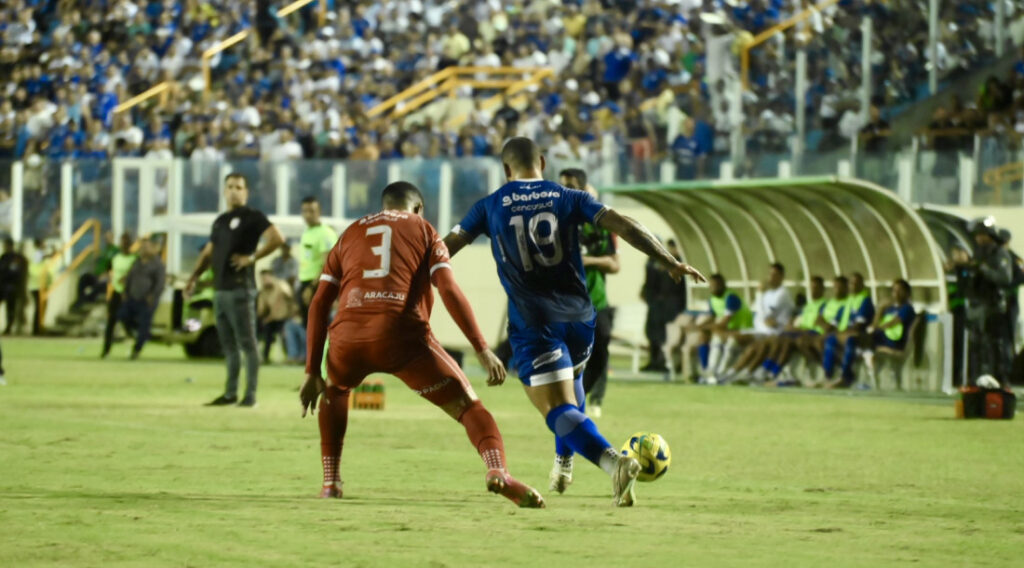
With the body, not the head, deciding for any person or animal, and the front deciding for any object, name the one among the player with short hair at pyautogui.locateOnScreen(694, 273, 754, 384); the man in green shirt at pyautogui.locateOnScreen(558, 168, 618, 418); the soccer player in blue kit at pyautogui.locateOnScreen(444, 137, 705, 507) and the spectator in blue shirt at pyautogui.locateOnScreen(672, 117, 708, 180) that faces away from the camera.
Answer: the soccer player in blue kit

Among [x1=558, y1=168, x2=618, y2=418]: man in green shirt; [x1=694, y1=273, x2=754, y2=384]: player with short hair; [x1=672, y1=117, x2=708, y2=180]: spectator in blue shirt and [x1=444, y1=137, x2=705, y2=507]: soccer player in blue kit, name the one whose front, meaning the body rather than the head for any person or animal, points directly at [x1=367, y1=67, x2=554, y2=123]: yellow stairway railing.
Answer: the soccer player in blue kit

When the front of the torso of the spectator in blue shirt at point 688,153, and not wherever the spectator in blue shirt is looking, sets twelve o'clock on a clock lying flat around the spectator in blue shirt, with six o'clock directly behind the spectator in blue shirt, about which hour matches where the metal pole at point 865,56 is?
The metal pole is roughly at 9 o'clock from the spectator in blue shirt.

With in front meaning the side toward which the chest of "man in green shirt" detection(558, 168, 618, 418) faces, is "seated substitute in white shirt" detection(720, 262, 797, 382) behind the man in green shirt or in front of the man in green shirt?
behind

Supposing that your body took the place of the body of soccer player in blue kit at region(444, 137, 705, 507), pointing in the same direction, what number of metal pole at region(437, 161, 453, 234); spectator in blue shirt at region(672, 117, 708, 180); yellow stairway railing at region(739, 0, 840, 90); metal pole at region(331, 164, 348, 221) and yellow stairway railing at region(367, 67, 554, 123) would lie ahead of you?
5

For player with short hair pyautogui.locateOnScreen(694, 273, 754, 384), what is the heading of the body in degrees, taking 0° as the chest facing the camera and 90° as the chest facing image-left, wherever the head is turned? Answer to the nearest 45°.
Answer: approximately 45°

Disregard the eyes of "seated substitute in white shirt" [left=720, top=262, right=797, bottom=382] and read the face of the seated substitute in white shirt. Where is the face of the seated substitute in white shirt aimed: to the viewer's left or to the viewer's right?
to the viewer's left

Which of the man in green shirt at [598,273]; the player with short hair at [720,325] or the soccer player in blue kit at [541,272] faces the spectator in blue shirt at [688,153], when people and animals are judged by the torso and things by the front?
the soccer player in blue kit

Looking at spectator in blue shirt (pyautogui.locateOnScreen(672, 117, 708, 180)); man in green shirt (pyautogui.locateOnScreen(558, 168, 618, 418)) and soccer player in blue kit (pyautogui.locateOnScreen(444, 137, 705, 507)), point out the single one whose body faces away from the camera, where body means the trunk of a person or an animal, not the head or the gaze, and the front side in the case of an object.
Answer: the soccer player in blue kit

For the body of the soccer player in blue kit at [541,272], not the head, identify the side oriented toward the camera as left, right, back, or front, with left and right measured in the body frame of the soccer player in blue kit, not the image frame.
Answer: back

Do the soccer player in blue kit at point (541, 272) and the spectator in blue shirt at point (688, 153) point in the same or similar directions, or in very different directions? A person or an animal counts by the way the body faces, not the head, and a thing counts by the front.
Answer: very different directions

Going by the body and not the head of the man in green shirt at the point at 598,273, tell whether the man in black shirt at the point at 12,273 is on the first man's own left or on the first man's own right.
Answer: on the first man's own right

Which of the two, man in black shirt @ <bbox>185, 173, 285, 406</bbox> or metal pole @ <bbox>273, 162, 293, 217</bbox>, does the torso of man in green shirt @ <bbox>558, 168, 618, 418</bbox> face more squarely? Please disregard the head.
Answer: the man in black shirt

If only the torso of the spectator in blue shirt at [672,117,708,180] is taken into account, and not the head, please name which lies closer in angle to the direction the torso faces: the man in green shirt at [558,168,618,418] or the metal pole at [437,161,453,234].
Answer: the man in green shirt

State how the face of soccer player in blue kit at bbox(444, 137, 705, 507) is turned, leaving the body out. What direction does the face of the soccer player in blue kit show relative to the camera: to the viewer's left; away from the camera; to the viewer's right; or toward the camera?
away from the camera

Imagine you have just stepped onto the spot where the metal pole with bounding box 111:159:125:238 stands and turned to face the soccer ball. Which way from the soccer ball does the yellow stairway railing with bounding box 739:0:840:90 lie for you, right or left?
left

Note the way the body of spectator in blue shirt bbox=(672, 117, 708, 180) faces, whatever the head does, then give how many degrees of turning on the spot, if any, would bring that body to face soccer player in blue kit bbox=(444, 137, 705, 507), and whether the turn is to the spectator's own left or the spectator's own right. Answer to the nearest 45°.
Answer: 0° — they already face them
